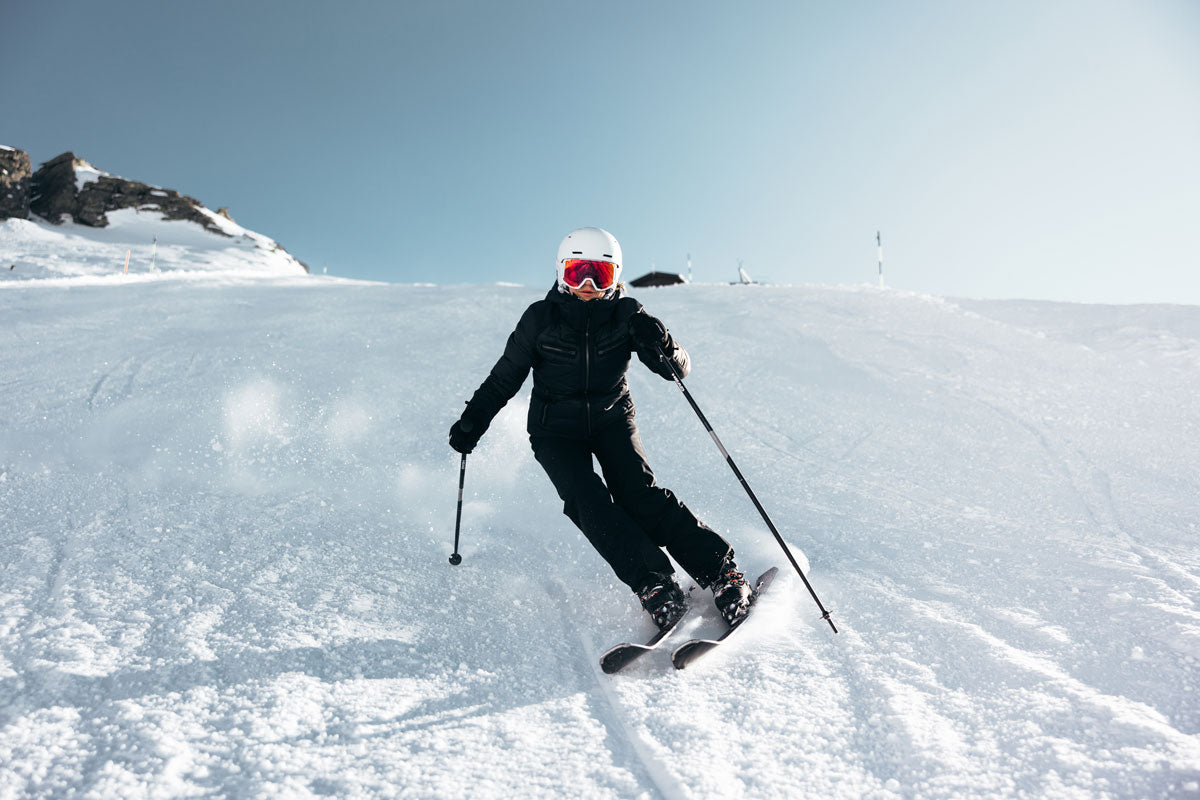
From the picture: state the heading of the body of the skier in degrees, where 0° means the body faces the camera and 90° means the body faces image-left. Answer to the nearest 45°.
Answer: approximately 0°

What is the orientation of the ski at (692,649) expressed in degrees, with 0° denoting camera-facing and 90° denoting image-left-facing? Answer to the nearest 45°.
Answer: approximately 45°

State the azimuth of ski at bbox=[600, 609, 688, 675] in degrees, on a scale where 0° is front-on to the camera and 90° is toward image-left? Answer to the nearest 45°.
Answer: approximately 45°
